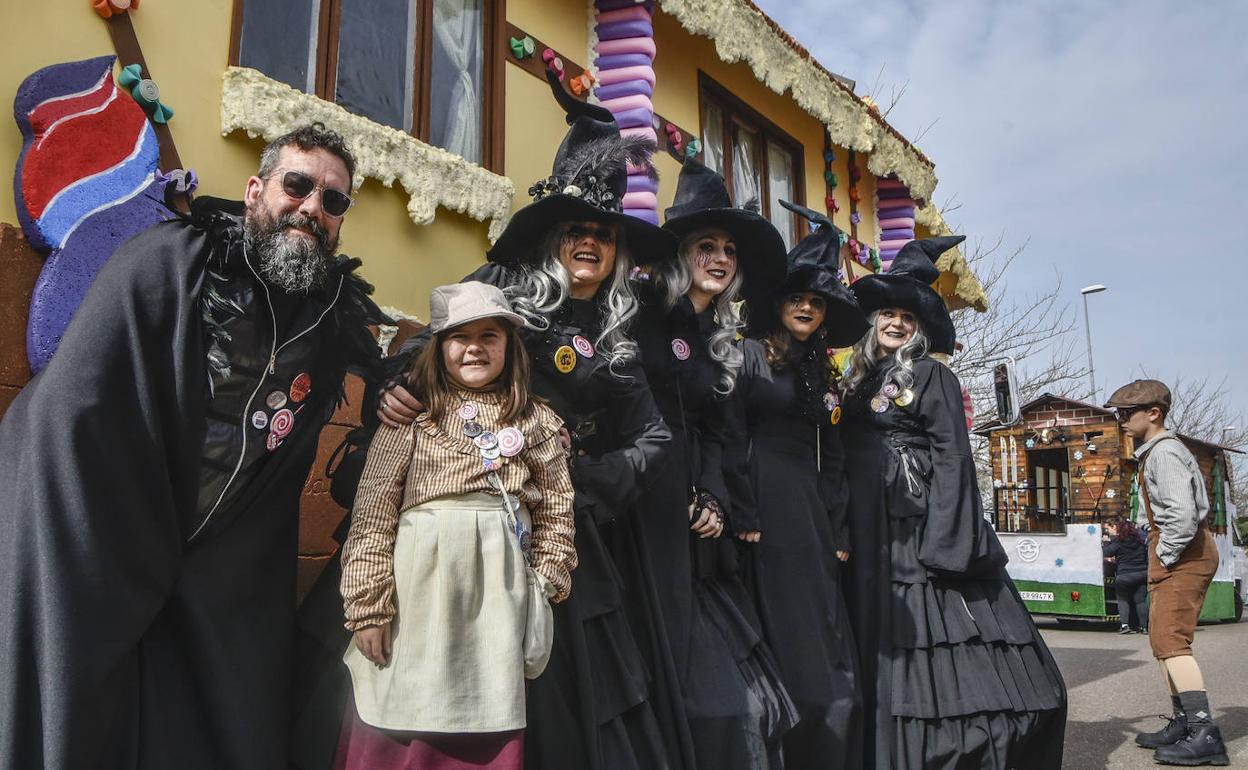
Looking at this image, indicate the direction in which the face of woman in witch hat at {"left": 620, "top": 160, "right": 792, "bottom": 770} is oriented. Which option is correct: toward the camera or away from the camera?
toward the camera

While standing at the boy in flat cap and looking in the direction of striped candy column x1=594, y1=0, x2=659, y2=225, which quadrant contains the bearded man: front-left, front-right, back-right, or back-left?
front-left

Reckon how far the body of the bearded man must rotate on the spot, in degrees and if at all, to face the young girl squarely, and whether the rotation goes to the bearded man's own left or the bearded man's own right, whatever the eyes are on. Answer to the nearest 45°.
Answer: approximately 45° to the bearded man's own left

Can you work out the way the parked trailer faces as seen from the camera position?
facing away from the viewer and to the right of the viewer

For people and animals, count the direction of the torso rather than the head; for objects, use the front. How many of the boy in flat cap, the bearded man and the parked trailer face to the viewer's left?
1

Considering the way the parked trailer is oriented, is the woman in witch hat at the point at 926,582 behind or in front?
behind

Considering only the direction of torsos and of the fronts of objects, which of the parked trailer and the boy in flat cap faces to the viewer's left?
the boy in flat cap

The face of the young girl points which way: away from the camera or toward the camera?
toward the camera

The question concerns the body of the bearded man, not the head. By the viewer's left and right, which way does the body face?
facing the viewer and to the right of the viewer

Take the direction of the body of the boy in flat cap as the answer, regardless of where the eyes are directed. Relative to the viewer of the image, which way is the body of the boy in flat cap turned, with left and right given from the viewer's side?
facing to the left of the viewer

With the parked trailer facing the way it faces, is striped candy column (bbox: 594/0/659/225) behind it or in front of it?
behind

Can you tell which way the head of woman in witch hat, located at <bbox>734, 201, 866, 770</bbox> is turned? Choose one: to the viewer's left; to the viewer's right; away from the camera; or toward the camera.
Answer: toward the camera

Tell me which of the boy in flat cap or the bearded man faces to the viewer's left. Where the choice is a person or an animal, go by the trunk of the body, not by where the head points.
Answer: the boy in flat cap

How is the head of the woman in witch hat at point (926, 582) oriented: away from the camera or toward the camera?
toward the camera
